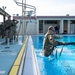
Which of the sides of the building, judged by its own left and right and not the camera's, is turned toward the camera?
front

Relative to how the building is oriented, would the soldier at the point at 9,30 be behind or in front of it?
in front
